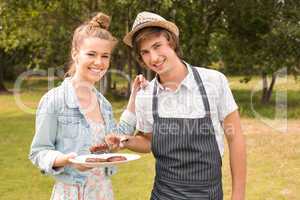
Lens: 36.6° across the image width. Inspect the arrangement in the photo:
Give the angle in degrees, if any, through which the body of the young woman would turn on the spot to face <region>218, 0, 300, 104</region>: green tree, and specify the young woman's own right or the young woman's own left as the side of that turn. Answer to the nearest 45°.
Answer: approximately 90° to the young woman's own left

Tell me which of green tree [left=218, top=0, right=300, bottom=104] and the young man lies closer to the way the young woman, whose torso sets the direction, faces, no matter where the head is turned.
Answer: the young man

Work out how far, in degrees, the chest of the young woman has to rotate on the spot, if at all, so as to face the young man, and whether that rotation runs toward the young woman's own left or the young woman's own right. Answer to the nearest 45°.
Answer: approximately 45° to the young woman's own left

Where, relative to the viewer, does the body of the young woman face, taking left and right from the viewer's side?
facing the viewer and to the right of the viewer
